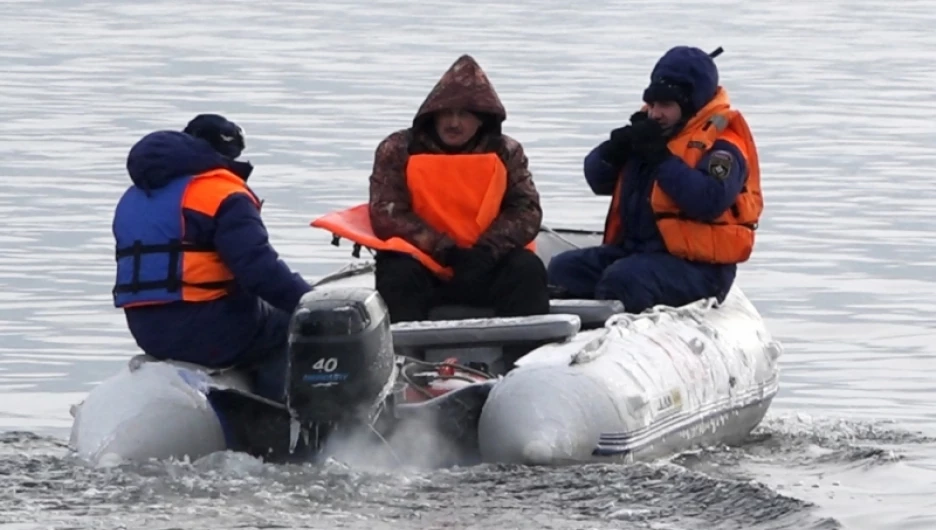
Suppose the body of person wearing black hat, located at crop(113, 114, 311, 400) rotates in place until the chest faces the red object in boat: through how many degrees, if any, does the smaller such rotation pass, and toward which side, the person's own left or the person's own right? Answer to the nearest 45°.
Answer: approximately 45° to the person's own right

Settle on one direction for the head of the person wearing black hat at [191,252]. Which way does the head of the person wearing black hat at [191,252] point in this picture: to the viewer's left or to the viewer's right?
to the viewer's right

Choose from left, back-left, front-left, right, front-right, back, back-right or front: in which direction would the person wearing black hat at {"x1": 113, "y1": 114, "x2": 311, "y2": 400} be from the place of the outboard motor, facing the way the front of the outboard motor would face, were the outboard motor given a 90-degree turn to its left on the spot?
front

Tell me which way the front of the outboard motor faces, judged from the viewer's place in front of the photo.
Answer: facing away from the viewer and to the right of the viewer

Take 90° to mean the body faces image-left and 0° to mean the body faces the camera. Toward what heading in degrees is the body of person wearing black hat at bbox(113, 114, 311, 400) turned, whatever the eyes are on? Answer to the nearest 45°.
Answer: approximately 225°

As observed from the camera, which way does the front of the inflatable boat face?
facing away from the viewer and to the right of the viewer

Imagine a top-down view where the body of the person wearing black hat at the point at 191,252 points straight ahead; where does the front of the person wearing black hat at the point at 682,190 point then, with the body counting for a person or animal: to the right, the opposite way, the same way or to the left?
the opposite way
